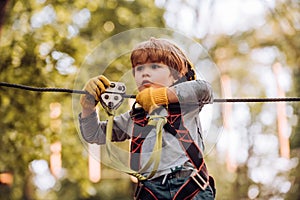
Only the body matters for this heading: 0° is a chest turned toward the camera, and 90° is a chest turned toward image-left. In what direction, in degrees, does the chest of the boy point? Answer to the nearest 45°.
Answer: approximately 45°
